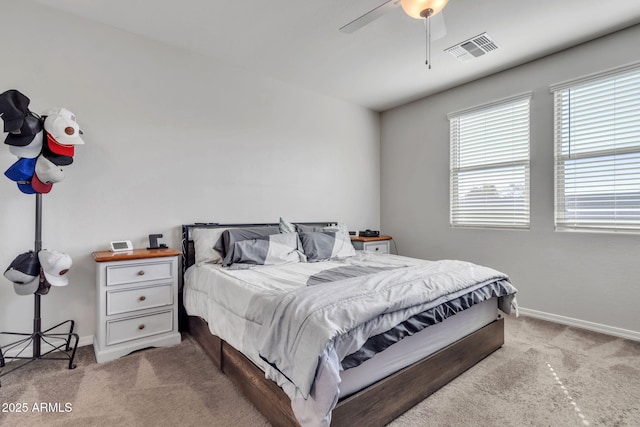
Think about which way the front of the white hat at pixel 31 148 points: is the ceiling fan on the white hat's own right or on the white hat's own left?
on the white hat's own left

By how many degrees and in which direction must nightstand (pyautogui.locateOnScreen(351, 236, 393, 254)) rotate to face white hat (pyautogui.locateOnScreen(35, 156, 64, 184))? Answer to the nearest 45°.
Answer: approximately 90° to its right

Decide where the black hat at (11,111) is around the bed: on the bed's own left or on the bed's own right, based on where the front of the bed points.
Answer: on the bed's own right

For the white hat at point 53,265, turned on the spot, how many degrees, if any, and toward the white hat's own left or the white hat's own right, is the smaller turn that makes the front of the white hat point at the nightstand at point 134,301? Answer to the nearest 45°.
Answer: approximately 45° to the white hat's own left

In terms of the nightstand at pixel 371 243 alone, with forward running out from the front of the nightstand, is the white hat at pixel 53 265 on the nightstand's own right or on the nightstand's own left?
on the nightstand's own right

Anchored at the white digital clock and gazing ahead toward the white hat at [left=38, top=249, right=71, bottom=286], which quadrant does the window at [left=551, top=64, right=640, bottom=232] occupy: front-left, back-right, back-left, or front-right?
back-left

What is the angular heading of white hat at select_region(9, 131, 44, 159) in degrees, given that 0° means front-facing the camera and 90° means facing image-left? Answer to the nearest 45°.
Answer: approximately 90°

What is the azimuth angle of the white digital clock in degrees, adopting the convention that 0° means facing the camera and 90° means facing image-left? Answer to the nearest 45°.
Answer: approximately 0°

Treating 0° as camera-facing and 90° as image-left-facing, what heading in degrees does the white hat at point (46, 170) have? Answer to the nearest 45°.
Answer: approximately 315°

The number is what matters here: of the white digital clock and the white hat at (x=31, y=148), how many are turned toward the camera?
1
